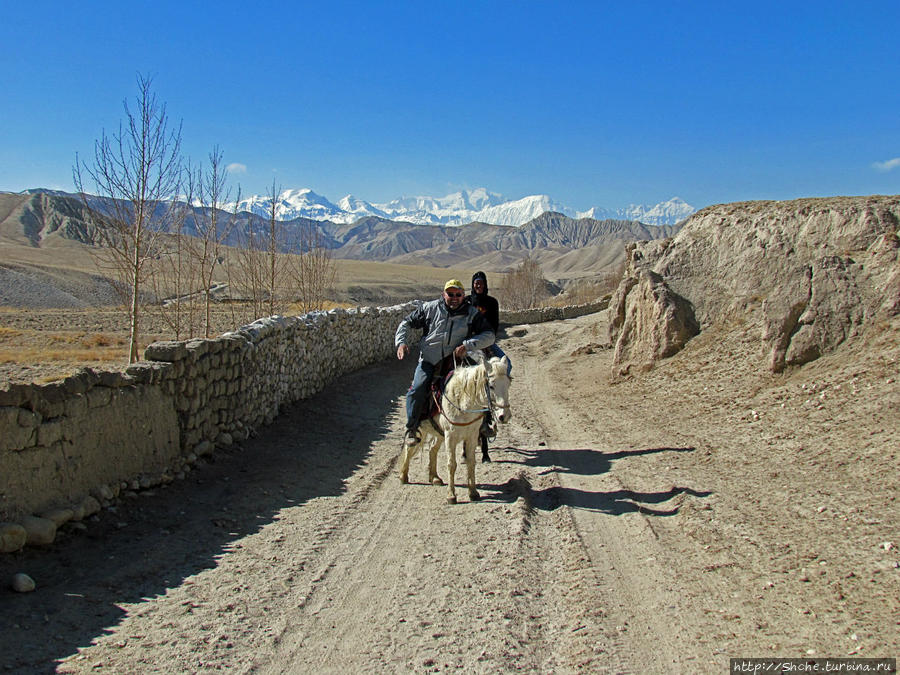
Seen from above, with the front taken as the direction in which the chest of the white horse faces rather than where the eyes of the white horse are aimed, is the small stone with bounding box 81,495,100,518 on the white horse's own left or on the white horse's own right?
on the white horse's own right

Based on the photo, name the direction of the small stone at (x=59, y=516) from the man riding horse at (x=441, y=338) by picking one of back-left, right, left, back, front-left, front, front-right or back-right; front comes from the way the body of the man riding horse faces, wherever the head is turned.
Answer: front-right

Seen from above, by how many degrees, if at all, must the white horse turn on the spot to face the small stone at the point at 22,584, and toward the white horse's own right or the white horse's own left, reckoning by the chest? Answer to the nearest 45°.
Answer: approximately 90° to the white horse's own right

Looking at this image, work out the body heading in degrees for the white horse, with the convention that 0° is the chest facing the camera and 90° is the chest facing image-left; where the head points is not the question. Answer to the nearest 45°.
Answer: approximately 315°

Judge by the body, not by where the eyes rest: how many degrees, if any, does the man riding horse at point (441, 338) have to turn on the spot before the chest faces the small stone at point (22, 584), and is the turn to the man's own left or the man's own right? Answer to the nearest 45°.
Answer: approximately 45° to the man's own right

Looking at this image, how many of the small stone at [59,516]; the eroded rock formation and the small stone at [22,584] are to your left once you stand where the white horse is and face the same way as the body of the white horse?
1

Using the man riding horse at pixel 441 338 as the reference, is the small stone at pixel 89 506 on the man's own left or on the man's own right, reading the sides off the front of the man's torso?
on the man's own right

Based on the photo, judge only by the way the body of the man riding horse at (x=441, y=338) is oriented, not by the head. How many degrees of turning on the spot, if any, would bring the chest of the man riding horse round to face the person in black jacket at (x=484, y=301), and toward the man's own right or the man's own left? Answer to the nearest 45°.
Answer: approximately 180°

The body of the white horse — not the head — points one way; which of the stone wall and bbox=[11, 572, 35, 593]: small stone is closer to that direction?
the small stone

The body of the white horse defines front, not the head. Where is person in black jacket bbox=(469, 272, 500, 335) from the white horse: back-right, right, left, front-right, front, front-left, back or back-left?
back-left
